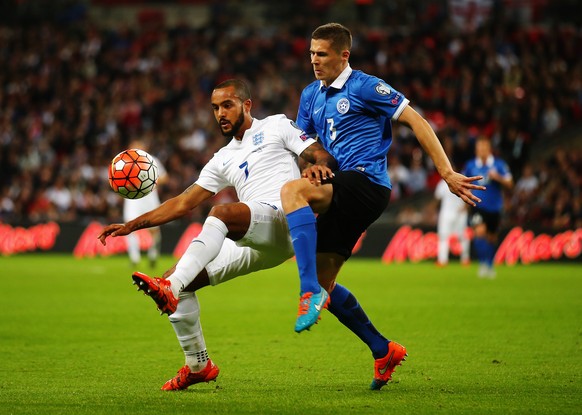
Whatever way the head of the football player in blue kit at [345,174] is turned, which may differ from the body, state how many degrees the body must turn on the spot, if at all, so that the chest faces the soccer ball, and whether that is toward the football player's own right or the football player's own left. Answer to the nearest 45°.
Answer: approximately 45° to the football player's own right

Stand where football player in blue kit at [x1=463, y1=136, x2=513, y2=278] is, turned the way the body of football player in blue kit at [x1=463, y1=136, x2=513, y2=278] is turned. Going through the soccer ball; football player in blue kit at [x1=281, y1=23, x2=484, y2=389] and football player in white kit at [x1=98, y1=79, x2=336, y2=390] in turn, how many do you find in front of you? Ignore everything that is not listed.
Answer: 3

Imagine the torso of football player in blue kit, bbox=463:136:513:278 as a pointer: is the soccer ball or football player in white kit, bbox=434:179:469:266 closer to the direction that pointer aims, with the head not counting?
the soccer ball

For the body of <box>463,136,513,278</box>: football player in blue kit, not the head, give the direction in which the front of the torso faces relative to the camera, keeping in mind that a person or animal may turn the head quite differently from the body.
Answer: toward the camera

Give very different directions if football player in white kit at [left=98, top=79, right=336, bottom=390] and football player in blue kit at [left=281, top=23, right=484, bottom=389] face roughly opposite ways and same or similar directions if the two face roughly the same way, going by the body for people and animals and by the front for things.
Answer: same or similar directions

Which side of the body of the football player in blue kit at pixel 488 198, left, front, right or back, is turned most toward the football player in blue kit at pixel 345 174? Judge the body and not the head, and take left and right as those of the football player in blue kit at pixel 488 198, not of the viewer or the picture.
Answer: front

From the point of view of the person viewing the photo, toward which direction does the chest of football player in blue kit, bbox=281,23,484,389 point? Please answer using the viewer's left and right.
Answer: facing the viewer and to the left of the viewer

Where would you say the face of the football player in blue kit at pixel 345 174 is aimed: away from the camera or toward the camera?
toward the camera

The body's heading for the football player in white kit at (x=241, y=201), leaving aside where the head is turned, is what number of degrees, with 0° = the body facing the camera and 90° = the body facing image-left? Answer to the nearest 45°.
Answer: approximately 45°

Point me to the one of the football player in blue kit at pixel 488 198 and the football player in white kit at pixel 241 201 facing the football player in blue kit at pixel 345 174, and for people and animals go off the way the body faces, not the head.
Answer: the football player in blue kit at pixel 488 198

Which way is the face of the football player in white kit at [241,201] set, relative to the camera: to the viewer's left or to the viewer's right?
to the viewer's left

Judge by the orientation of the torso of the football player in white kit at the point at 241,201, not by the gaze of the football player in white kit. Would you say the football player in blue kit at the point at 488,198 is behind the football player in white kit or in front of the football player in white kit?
behind

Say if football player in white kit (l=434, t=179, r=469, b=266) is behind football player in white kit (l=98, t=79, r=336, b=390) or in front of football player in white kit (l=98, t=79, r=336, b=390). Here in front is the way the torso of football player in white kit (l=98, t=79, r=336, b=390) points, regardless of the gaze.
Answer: behind

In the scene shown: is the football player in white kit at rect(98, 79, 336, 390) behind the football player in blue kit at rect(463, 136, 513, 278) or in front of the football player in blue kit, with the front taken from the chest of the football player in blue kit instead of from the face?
in front

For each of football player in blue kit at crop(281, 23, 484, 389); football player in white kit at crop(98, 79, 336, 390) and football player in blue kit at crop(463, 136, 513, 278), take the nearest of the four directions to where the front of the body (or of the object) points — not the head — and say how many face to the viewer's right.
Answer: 0
